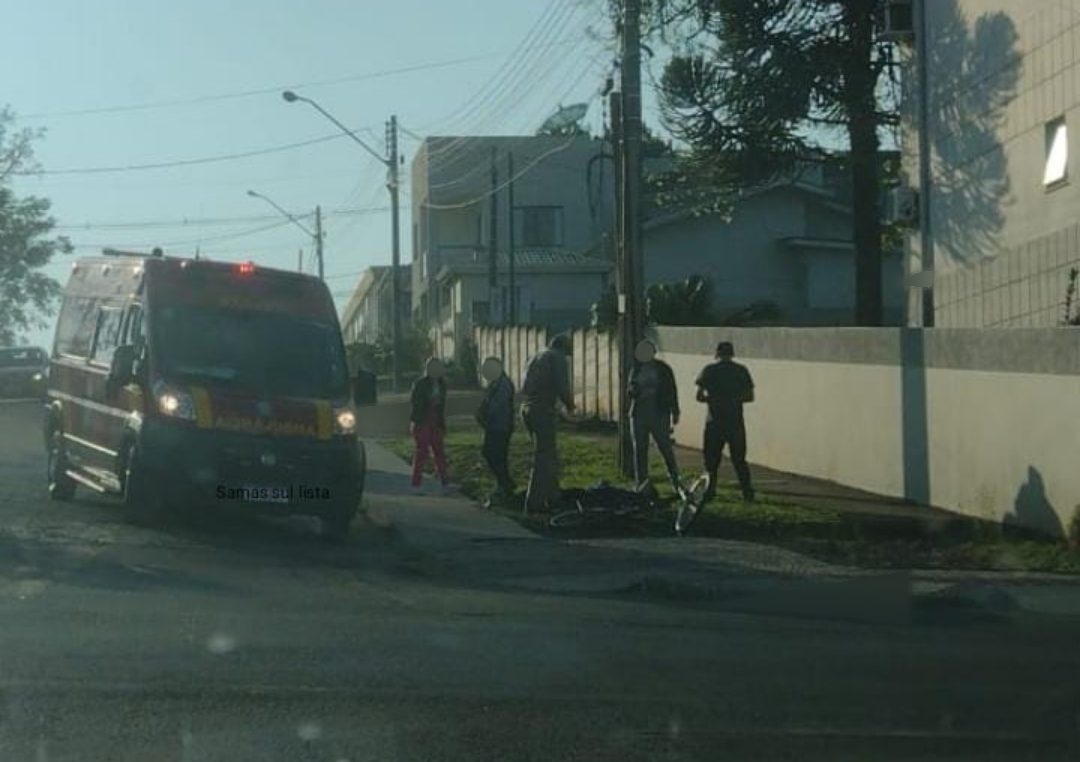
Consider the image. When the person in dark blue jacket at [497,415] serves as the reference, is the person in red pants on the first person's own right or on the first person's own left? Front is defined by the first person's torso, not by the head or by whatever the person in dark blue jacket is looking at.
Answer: on the first person's own right

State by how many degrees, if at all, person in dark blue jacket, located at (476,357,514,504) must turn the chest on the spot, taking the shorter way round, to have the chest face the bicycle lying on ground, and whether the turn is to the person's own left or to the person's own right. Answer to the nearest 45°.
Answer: approximately 135° to the person's own left
